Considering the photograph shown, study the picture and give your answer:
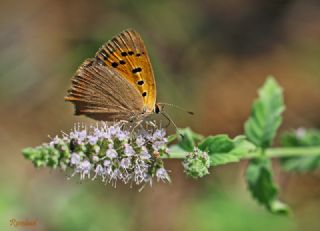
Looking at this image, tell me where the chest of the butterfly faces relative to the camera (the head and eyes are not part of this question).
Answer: to the viewer's right
